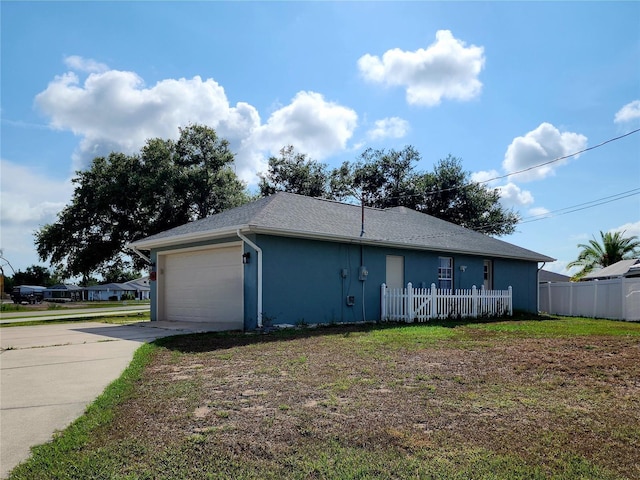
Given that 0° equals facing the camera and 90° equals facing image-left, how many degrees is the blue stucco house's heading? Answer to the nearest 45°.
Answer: approximately 45°

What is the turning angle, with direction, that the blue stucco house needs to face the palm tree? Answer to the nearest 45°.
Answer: approximately 180°

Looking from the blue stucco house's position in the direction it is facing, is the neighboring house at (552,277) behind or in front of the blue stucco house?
behind

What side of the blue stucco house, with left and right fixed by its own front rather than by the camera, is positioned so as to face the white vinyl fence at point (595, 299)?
back

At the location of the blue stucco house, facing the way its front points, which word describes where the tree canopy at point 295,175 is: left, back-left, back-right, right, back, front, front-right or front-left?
back-right
